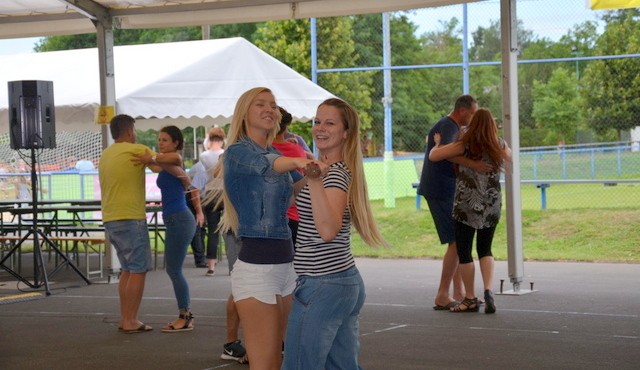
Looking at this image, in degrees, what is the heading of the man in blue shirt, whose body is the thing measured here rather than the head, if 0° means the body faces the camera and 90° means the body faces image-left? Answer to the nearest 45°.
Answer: approximately 270°

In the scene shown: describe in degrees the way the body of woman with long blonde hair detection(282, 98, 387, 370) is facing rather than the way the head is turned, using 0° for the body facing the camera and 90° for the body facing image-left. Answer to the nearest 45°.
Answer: approximately 90°

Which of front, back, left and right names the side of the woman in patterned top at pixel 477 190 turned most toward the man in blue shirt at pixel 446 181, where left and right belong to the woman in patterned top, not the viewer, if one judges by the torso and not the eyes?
front

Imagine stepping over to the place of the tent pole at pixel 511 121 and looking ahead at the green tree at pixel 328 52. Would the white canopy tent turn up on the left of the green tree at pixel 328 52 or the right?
left

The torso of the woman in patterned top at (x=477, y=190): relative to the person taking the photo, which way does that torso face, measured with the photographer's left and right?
facing away from the viewer and to the left of the viewer

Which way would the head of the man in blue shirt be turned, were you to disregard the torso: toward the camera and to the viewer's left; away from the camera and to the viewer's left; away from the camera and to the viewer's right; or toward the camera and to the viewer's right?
toward the camera and to the viewer's right

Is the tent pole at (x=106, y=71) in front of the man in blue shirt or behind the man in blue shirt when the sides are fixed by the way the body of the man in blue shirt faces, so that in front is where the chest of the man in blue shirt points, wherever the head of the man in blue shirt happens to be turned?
behind

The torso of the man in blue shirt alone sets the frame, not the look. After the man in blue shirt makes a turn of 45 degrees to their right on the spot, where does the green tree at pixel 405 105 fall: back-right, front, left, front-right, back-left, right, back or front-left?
back-left

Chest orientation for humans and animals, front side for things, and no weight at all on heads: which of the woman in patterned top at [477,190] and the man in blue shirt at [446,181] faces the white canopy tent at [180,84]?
the woman in patterned top
